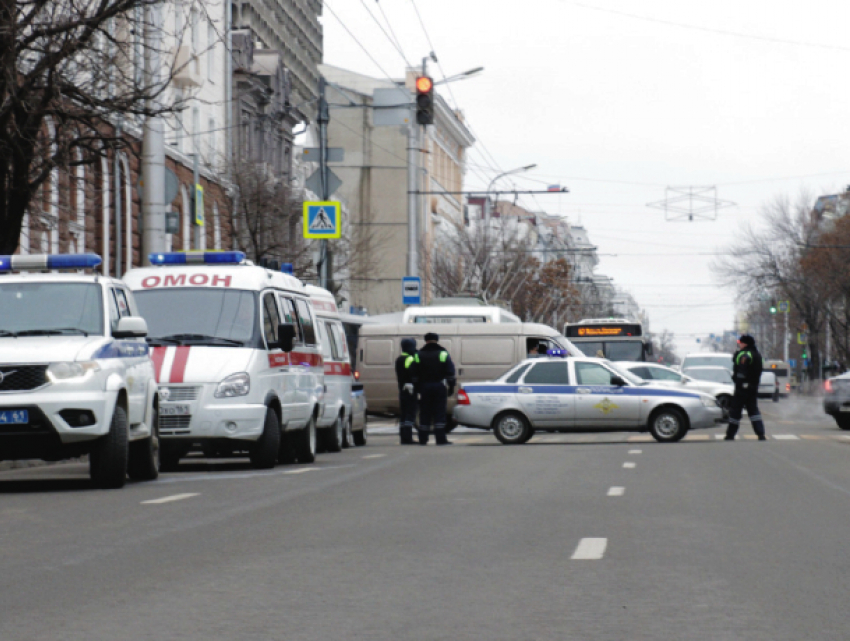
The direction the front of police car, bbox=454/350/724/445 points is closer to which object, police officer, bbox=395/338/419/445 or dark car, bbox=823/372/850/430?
the dark car

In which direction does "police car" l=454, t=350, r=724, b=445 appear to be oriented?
to the viewer's right

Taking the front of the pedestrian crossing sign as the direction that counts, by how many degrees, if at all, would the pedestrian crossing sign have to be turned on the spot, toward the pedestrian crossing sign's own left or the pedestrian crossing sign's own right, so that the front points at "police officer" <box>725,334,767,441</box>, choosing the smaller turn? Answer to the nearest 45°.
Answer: approximately 45° to the pedestrian crossing sign's own left
